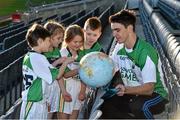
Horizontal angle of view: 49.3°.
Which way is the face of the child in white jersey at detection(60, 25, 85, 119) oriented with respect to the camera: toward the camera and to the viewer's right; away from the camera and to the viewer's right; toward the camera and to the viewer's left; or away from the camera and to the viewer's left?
toward the camera and to the viewer's right

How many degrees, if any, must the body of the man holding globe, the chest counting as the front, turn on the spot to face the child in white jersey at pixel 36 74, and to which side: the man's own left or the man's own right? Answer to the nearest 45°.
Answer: approximately 45° to the man's own right

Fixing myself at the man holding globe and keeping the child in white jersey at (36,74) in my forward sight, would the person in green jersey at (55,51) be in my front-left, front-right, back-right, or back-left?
front-right

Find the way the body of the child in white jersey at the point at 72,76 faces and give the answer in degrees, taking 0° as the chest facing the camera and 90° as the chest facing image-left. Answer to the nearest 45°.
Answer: approximately 315°

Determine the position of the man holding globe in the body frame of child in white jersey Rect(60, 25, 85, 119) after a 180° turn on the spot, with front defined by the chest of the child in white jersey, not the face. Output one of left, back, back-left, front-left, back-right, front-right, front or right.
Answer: back

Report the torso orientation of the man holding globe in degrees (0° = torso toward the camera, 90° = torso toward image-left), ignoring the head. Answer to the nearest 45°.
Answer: approximately 45°

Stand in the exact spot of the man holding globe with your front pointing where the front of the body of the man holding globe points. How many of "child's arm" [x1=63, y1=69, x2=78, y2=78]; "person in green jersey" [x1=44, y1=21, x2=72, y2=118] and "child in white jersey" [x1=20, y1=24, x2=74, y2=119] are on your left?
0
